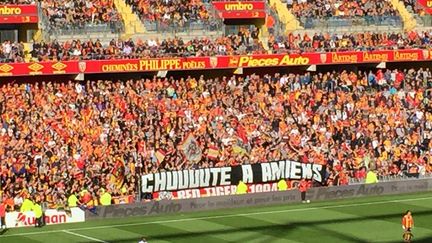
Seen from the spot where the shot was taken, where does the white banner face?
facing the viewer

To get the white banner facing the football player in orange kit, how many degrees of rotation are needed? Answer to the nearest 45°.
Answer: approximately 45° to its left
